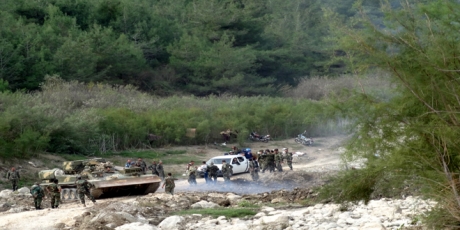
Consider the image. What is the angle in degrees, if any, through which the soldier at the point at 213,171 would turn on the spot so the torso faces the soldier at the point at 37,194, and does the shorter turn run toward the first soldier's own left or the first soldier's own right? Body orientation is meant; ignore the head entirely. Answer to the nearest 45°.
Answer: approximately 135° to the first soldier's own left

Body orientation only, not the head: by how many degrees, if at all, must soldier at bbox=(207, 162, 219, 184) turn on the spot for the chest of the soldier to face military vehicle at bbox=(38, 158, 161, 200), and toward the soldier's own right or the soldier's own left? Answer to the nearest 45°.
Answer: approximately 135° to the soldier's own left

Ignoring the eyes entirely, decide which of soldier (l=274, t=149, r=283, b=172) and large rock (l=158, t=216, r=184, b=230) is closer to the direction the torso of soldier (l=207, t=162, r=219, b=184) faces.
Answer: the soldier

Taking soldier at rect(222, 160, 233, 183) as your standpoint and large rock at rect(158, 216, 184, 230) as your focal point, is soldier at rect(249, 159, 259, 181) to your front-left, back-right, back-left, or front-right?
back-left

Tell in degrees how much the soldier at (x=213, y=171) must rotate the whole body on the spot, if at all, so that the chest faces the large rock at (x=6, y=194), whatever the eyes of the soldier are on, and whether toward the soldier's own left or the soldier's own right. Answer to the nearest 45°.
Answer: approximately 135° to the soldier's own left

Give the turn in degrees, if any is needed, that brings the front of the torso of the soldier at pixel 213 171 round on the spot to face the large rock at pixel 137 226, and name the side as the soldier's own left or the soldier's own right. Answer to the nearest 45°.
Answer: approximately 180°

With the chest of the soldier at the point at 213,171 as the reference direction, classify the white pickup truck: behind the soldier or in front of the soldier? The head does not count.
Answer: in front

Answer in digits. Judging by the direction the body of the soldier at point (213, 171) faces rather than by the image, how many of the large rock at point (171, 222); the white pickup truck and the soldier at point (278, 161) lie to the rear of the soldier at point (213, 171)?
1

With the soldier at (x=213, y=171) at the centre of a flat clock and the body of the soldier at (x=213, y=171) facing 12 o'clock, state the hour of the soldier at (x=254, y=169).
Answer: the soldier at (x=254, y=169) is roughly at 2 o'clock from the soldier at (x=213, y=171).

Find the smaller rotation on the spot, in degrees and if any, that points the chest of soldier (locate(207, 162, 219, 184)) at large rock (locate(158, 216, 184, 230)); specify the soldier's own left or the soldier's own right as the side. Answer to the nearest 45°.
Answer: approximately 180°

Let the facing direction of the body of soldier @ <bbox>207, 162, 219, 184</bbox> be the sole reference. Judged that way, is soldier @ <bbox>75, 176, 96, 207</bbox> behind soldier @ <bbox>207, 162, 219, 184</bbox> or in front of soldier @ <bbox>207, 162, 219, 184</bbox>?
behind

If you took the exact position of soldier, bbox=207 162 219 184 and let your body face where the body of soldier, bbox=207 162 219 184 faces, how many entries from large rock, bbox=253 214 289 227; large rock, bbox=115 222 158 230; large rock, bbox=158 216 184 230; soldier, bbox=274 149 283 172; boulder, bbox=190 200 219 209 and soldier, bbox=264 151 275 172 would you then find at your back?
4

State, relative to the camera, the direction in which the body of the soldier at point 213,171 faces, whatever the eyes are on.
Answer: away from the camera

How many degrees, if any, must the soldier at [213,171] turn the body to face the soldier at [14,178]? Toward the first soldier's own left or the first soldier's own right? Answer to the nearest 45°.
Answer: approximately 90° to the first soldier's own left

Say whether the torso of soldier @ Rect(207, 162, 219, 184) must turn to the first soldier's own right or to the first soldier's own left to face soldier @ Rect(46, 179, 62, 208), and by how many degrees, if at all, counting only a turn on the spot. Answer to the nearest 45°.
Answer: approximately 135° to the first soldier's own left
